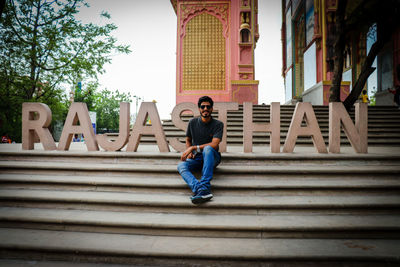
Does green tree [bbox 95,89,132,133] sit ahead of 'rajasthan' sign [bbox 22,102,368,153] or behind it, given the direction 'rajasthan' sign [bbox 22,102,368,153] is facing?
behind

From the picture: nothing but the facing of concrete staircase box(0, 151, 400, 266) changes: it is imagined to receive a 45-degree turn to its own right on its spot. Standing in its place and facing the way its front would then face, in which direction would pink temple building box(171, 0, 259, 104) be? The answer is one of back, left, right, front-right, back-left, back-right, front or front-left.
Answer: back-right

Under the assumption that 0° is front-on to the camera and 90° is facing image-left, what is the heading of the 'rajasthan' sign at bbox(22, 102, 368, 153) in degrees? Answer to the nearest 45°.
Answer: approximately 0°

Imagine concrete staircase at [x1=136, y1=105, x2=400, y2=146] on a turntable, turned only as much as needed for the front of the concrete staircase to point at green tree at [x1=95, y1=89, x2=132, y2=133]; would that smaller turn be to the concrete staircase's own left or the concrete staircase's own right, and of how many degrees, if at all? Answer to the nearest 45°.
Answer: approximately 135° to the concrete staircase's own right

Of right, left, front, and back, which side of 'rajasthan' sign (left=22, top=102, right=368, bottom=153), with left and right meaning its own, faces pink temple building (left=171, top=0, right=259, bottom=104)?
back

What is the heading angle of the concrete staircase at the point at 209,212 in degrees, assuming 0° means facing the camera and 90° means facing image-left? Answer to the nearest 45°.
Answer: approximately 0°

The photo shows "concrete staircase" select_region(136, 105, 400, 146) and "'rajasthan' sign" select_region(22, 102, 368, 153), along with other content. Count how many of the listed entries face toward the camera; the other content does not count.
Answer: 2

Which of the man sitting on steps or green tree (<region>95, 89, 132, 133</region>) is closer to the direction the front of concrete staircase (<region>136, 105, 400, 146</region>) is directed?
the man sitting on steps
